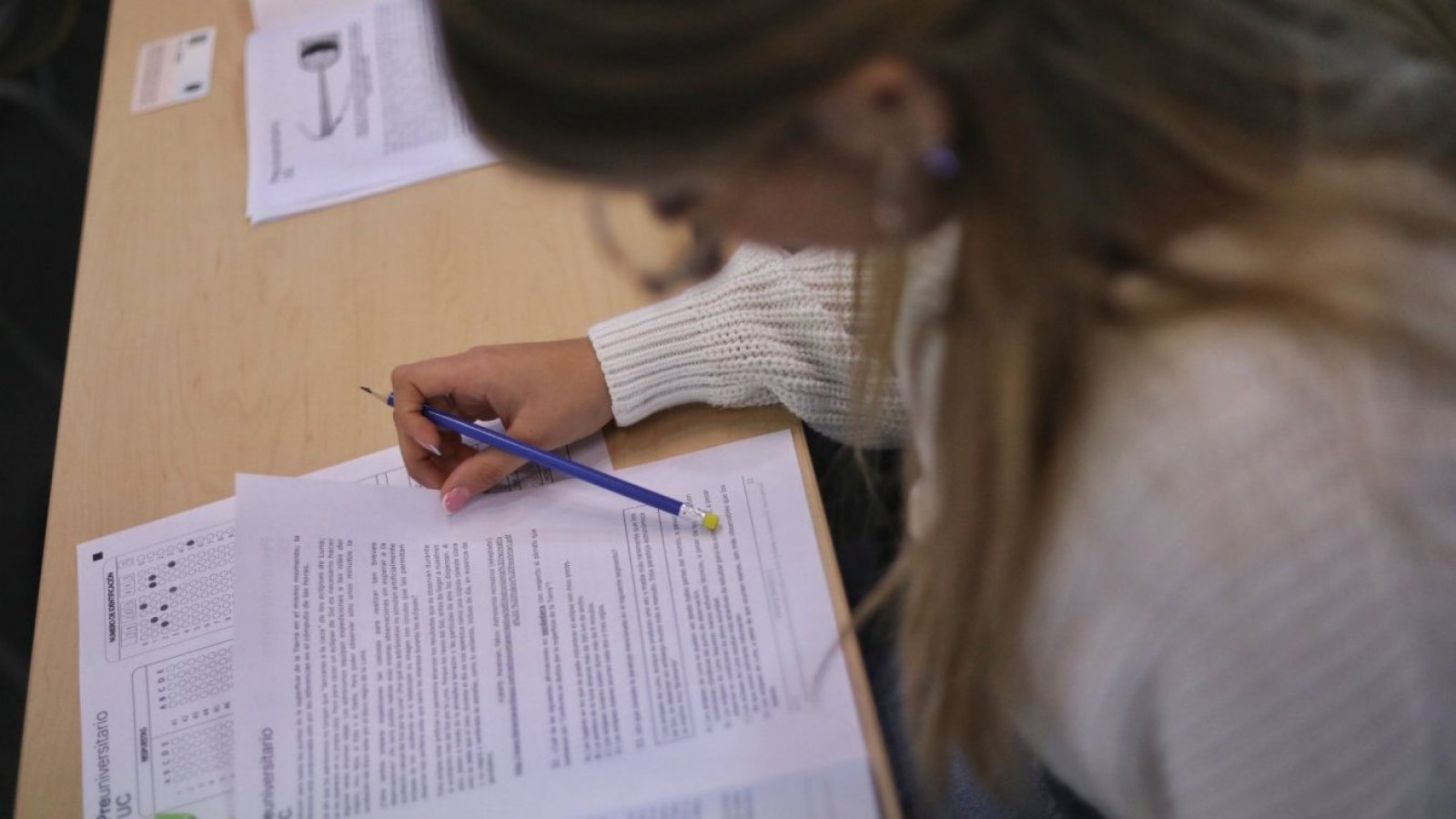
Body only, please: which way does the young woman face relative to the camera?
to the viewer's left
